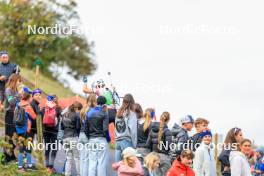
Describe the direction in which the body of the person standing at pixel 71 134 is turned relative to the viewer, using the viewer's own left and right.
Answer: facing away from the viewer and to the right of the viewer

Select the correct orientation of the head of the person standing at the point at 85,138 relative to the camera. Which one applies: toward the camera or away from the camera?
away from the camera

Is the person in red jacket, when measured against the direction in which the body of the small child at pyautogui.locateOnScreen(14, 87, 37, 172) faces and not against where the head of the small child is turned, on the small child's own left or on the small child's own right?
on the small child's own right

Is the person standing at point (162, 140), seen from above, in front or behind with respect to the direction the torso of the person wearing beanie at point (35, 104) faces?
in front
